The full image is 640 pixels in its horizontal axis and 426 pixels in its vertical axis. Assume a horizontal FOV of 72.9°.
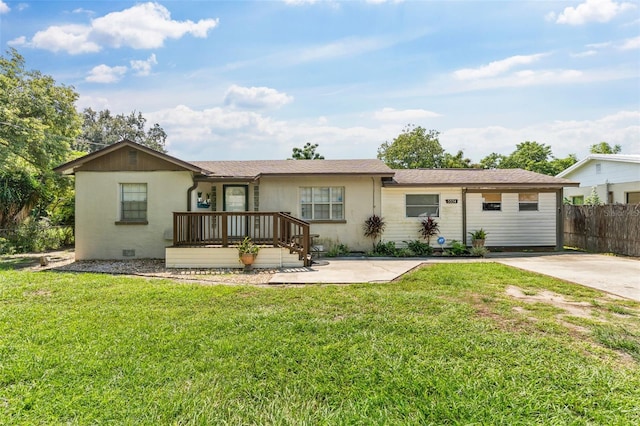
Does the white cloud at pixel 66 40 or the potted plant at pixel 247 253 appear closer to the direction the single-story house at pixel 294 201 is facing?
the potted plant

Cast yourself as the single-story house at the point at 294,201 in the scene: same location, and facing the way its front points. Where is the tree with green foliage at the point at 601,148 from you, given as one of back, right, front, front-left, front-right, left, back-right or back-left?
back-left

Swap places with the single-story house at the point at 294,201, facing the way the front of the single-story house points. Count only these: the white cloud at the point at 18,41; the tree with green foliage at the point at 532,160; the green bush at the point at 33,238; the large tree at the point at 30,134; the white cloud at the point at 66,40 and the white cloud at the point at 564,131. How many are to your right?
4

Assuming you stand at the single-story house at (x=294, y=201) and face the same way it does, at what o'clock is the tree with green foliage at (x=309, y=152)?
The tree with green foliage is roughly at 6 o'clock from the single-story house.

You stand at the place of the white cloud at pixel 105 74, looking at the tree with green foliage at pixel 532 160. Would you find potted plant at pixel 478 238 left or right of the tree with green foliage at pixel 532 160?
right

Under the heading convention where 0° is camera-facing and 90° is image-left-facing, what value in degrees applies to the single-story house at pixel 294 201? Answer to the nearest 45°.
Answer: approximately 0°

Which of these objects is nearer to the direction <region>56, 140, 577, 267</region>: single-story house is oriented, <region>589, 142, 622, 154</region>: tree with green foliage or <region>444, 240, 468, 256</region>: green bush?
the green bush

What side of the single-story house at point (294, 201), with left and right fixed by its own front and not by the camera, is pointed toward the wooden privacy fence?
left

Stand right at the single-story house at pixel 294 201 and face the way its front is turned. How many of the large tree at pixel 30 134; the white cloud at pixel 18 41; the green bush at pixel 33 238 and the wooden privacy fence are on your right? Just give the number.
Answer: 3

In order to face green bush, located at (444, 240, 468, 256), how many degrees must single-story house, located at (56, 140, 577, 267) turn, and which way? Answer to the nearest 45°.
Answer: approximately 90° to its left

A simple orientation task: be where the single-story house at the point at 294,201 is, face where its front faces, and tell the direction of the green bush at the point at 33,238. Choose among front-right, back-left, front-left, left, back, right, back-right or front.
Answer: right
